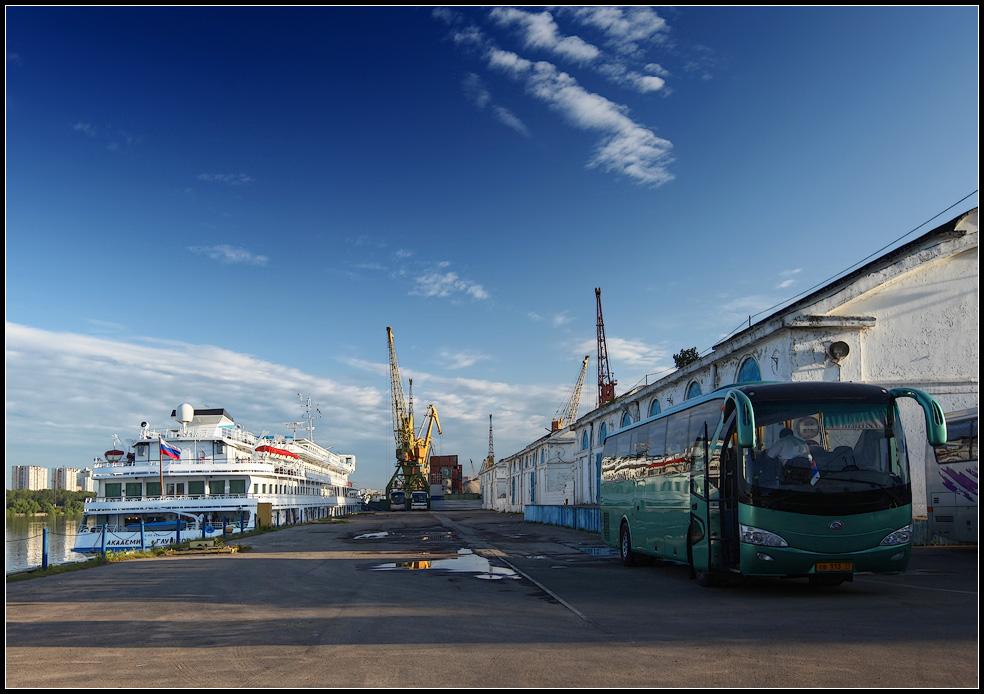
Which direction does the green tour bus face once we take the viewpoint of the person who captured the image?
facing the viewer and to the right of the viewer

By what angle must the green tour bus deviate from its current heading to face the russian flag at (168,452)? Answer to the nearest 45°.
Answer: approximately 180°
